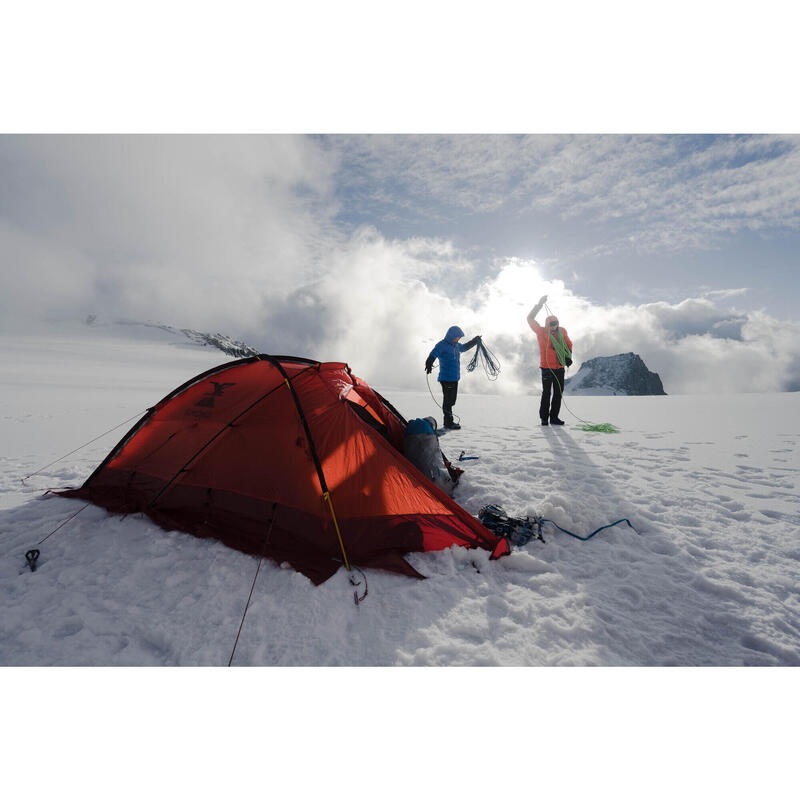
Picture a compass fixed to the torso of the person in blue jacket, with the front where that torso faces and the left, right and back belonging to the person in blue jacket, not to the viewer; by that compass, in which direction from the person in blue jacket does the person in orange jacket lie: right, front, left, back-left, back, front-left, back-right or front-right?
front-left

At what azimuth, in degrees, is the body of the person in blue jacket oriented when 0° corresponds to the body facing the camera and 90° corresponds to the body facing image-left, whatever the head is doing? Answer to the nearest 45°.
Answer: approximately 315°
